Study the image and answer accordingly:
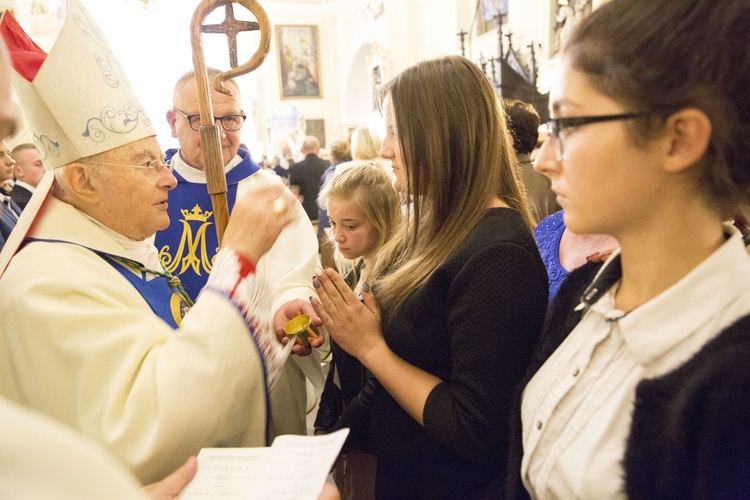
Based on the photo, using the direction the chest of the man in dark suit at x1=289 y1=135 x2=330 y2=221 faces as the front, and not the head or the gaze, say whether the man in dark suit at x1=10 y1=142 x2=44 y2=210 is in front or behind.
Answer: behind

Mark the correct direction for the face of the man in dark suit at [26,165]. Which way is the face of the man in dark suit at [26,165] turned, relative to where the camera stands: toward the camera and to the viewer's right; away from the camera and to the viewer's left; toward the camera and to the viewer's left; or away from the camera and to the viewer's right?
toward the camera and to the viewer's right

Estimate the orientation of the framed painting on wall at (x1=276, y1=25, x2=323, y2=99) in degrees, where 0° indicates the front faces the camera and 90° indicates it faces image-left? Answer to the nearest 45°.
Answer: approximately 0°

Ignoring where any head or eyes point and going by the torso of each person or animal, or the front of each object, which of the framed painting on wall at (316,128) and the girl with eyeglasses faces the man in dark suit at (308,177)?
the framed painting on wall

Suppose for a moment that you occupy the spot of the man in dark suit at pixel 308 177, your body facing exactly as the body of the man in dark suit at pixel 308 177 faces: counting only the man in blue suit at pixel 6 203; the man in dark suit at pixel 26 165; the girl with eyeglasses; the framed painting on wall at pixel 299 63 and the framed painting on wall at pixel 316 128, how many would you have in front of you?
2

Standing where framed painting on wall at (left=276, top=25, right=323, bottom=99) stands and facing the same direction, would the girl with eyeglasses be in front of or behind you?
in front

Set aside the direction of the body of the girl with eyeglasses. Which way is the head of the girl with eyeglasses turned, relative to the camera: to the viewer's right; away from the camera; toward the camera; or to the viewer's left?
to the viewer's left

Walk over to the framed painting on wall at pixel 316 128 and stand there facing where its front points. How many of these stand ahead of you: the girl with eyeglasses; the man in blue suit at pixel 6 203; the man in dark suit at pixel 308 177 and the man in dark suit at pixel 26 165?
4

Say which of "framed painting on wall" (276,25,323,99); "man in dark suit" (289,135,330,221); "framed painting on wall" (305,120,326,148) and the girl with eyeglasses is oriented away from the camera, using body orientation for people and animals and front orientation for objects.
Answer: the man in dark suit

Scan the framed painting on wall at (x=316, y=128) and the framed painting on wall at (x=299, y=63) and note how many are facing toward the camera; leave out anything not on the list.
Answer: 2

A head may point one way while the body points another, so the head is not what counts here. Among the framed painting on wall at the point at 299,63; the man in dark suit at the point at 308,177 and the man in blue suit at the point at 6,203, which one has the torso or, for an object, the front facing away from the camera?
the man in dark suit at the point at 308,177

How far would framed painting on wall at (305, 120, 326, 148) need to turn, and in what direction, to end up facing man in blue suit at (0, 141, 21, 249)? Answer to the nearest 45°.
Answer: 0° — it already faces them

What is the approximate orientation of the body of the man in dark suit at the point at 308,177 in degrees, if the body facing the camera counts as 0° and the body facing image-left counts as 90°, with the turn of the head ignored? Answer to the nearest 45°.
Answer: approximately 180°

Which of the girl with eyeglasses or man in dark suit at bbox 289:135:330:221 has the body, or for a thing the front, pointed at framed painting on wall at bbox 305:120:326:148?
the man in dark suit

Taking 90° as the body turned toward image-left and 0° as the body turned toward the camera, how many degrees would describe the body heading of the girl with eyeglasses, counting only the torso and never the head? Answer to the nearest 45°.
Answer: approximately 45°

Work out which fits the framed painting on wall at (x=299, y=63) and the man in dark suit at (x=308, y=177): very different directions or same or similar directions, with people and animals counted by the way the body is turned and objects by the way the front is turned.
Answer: very different directions
